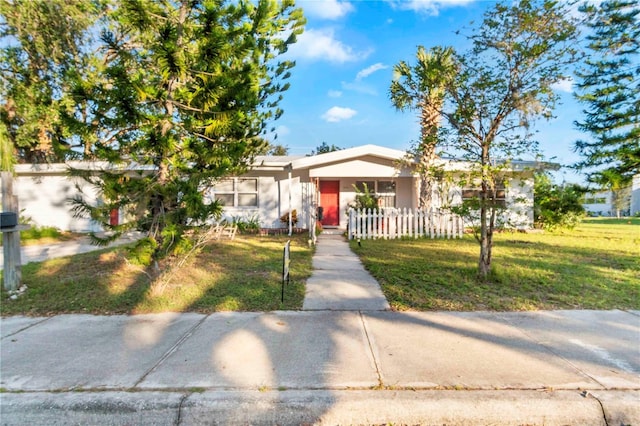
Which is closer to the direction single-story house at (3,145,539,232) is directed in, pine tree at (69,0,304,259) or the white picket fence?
the pine tree

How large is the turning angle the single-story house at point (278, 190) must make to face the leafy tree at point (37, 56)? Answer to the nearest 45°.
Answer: approximately 90° to its right

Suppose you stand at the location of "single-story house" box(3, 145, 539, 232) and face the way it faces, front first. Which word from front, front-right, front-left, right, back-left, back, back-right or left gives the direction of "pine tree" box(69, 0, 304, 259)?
front

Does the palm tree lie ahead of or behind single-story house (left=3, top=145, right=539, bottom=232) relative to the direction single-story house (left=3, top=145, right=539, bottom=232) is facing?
ahead

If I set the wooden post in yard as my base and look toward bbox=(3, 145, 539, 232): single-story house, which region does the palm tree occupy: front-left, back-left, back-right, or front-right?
front-right

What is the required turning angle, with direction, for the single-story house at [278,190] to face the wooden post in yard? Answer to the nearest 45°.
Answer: approximately 45° to its right

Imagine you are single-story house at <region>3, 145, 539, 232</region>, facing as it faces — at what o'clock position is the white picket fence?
The white picket fence is roughly at 10 o'clock from the single-story house.

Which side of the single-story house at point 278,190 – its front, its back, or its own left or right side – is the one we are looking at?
front
